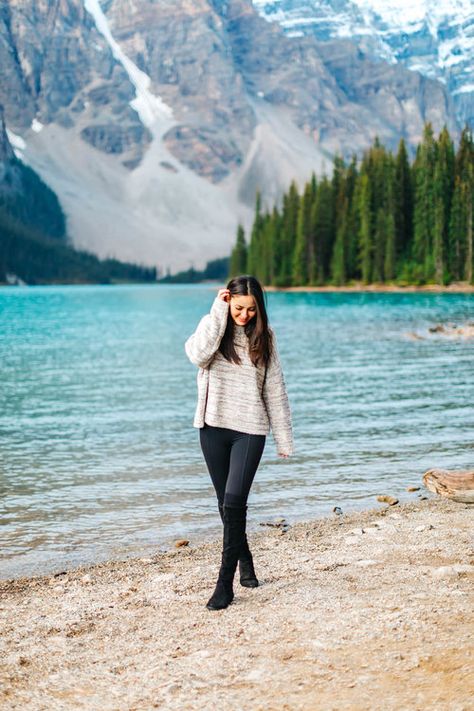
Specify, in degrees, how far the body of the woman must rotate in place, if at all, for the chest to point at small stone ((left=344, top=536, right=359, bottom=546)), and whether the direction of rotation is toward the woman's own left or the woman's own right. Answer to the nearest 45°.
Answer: approximately 135° to the woman's own left

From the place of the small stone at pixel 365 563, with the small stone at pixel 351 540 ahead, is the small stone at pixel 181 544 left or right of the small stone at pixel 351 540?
left

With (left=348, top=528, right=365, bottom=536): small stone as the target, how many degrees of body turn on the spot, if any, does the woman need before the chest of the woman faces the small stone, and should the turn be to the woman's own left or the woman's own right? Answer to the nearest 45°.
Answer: approximately 135° to the woman's own left

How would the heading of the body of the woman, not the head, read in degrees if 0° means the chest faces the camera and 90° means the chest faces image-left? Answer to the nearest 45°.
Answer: approximately 0°

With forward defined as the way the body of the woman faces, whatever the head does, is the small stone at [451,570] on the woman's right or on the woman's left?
on the woman's left

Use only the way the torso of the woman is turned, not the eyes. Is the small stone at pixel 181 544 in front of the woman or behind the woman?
behind
